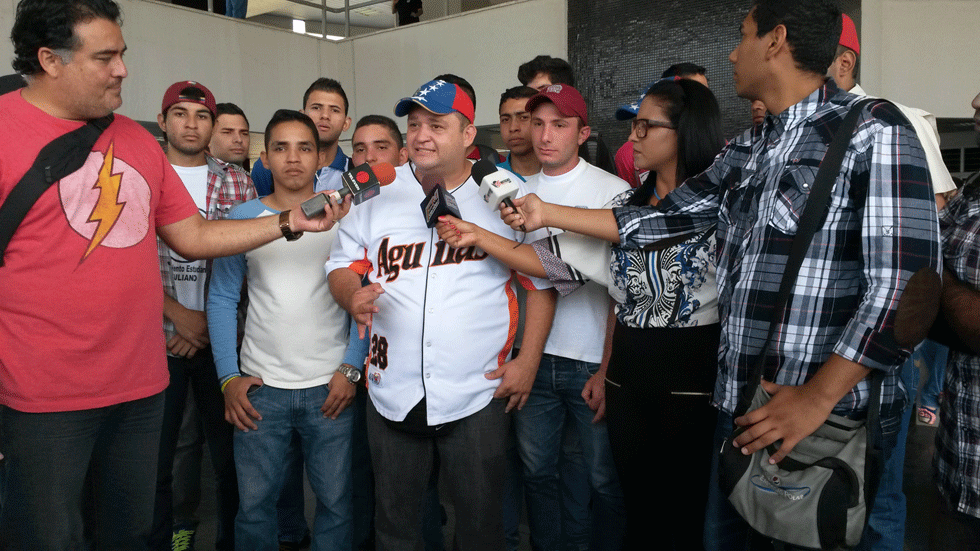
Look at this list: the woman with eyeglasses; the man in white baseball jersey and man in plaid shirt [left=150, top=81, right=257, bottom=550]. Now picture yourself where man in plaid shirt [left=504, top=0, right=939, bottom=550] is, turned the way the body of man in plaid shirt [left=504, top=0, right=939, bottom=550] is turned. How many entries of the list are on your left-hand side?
0

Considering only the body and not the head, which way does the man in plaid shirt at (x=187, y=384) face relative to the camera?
toward the camera

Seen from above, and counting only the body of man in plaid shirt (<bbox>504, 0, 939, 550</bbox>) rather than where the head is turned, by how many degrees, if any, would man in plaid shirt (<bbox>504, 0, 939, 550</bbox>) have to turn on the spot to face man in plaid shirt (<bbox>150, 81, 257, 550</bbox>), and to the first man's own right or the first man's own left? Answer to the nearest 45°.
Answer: approximately 45° to the first man's own right

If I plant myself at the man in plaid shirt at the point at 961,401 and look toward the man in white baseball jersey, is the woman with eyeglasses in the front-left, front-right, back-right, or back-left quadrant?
front-right

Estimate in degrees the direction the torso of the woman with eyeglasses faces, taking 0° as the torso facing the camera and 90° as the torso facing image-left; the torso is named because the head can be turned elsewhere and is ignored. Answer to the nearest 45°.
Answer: approximately 45°

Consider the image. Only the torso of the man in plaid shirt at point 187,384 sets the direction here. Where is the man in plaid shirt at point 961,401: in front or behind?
in front

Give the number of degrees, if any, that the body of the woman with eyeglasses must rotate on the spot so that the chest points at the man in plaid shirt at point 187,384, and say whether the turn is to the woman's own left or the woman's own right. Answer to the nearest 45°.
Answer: approximately 45° to the woman's own right

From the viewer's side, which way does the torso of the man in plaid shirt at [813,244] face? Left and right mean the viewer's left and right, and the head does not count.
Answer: facing the viewer and to the left of the viewer

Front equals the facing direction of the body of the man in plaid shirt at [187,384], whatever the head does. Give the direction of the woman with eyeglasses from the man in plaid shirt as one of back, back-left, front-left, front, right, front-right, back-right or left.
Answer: front-left

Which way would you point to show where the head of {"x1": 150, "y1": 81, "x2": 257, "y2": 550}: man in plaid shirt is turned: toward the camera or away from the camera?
toward the camera

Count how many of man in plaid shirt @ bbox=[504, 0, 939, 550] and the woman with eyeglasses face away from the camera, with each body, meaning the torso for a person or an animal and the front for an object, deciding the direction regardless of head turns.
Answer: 0

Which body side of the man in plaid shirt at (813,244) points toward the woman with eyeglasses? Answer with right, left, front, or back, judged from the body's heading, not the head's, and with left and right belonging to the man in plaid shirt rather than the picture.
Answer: right

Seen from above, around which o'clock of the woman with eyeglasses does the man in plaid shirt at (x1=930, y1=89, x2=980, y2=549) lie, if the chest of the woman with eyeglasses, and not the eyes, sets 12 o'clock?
The man in plaid shirt is roughly at 9 o'clock from the woman with eyeglasses.

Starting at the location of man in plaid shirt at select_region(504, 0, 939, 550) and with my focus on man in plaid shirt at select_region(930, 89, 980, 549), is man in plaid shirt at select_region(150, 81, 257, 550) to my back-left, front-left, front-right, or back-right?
back-left
